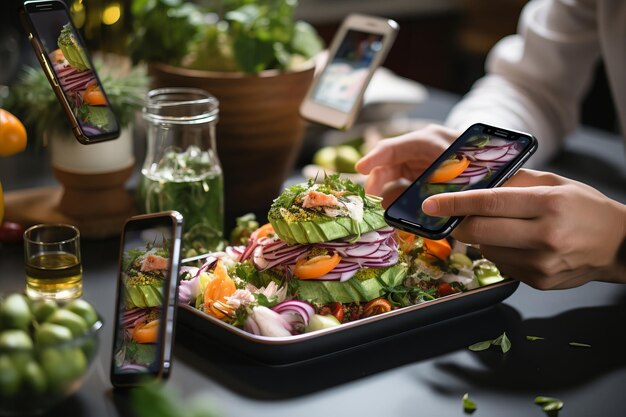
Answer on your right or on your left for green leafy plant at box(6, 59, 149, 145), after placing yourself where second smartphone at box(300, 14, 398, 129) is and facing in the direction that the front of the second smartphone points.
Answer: on your right

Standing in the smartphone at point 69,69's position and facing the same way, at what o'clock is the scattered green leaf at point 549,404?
The scattered green leaf is roughly at 12 o'clock from the smartphone.

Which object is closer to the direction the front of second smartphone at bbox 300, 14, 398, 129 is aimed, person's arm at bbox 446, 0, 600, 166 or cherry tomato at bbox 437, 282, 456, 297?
the cherry tomato

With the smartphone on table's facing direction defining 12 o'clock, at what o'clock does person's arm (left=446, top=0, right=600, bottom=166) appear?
The person's arm is roughly at 6 o'clock from the smartphone on table.

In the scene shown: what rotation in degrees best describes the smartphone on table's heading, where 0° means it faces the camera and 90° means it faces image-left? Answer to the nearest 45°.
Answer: approximately 45°

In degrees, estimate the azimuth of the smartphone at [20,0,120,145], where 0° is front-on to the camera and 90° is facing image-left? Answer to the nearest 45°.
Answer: approximately 315°

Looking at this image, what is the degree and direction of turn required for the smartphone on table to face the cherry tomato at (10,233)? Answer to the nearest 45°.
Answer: approximately 90° to its right
